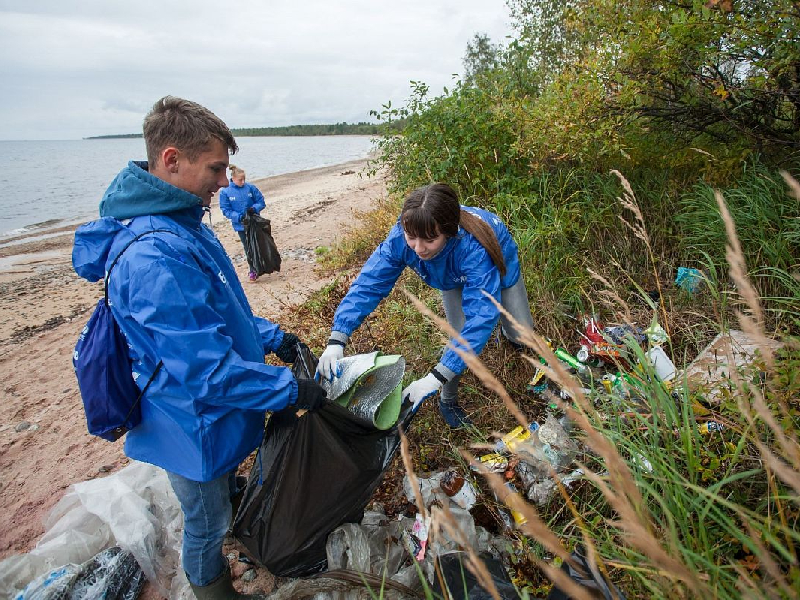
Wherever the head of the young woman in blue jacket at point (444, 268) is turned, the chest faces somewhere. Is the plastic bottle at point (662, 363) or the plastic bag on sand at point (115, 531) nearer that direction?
the plastic bag on sand

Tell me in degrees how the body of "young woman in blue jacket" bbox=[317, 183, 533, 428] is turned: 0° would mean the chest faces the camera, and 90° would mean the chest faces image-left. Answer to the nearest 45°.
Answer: approximately 45°

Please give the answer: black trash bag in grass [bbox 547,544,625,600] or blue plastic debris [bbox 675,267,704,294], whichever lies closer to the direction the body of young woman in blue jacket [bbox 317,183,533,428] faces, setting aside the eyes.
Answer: the black trash bag in grass

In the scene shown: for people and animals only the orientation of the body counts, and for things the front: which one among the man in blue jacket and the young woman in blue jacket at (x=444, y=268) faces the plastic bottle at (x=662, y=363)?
the man in blue jacket

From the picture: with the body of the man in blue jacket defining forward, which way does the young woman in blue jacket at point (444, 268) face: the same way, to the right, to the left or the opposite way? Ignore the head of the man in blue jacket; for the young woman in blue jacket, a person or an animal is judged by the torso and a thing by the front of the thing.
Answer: the opposite way

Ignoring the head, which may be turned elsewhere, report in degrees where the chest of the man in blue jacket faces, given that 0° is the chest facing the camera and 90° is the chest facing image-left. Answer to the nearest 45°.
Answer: approximately 270°

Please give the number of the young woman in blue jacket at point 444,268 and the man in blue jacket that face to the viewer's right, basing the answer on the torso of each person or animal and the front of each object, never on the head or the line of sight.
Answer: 1

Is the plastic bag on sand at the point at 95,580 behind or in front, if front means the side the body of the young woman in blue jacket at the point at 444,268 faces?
in front

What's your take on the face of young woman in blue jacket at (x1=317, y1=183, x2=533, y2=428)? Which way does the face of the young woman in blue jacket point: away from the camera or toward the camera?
toward the camera

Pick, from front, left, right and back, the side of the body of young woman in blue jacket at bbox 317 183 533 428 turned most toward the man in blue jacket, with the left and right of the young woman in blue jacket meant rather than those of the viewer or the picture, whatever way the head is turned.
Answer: front

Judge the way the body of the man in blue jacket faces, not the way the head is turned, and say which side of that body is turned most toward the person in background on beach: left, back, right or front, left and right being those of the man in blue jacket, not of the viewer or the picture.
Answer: left

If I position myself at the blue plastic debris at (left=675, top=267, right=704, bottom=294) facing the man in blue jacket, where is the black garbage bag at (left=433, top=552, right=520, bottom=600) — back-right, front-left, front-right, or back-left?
front-left

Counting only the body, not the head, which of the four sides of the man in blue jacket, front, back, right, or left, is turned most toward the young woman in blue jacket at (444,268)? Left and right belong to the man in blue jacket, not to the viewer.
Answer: front

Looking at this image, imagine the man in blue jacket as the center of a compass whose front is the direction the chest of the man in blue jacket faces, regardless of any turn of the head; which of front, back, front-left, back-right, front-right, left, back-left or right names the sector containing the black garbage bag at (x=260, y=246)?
left

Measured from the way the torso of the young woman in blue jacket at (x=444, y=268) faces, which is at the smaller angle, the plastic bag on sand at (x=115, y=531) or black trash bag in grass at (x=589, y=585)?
the plastic bag on sand
